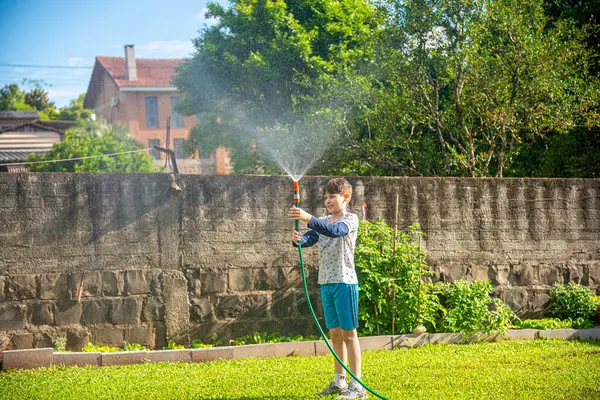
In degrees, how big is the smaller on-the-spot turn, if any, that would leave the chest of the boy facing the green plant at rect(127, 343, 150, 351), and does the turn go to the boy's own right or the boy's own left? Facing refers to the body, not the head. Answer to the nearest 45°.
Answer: approximately 90° to the boy's own right

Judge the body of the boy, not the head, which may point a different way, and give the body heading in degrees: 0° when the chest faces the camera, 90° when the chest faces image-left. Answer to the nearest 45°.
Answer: approximately 45°

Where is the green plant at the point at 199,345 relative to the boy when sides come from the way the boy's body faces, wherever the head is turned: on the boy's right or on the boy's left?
on the boy's right

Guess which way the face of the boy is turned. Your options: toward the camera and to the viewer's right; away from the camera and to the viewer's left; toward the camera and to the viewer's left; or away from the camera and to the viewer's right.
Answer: toward the camera and to the viewer's left

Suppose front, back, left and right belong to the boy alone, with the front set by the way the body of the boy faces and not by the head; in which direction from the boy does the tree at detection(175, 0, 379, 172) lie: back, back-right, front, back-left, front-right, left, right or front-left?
back-right

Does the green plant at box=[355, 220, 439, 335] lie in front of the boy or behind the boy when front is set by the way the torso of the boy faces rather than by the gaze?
behind

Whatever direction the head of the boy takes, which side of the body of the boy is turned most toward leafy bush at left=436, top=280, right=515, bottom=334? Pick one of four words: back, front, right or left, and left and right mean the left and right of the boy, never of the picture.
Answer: back

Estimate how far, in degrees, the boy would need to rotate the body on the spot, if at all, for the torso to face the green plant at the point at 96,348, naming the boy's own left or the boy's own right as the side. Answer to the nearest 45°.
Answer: approximately 90° to the boy's own right

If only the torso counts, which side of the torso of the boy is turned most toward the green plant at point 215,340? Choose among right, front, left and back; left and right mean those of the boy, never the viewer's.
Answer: right

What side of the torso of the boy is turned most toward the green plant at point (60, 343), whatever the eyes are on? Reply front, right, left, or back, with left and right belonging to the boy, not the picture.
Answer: right
